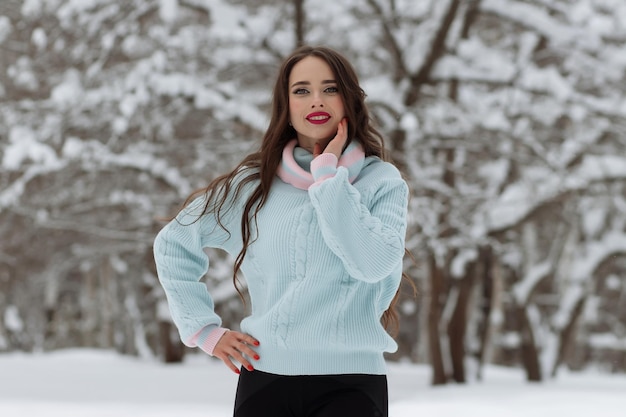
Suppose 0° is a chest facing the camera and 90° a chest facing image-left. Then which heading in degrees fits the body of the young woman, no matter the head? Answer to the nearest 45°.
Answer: approximately 0°

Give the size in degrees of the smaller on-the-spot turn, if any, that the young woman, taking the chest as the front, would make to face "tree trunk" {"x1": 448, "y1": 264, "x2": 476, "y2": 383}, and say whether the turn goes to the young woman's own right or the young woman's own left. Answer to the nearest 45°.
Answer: approximately 180°

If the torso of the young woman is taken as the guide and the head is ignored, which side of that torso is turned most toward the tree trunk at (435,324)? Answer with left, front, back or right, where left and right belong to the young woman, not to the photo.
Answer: back

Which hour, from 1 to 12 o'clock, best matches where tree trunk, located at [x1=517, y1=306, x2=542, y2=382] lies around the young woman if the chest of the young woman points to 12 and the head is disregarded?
The tree trunk is roughly at 7 o'clock from the young woman.

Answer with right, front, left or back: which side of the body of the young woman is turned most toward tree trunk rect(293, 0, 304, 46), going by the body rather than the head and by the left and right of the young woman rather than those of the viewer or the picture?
back

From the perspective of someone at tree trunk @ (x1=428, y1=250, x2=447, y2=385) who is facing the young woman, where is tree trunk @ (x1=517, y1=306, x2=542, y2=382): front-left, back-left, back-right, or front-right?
back-left
